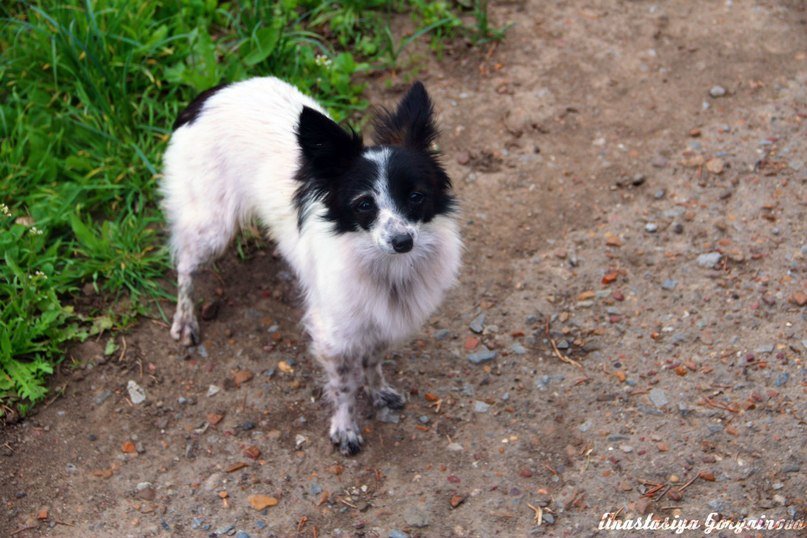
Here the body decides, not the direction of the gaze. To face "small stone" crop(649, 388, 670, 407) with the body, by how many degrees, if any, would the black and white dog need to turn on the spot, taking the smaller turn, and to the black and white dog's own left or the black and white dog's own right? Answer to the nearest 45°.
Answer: approximately 45° to the black and white dog's own left

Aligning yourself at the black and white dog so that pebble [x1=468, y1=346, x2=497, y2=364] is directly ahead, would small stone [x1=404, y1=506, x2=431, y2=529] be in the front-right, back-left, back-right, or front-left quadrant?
front-right

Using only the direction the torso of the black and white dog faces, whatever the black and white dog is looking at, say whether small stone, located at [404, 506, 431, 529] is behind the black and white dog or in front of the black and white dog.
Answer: in front

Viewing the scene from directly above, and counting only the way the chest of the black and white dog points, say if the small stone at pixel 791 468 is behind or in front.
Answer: in front

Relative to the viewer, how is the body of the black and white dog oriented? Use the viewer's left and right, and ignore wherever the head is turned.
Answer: facing the viewer and to the right of the viewer

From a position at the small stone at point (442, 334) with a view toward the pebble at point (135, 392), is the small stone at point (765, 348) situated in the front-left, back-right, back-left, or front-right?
back-left

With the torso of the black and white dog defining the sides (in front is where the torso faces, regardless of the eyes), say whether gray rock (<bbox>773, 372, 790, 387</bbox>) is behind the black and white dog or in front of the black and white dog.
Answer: in front

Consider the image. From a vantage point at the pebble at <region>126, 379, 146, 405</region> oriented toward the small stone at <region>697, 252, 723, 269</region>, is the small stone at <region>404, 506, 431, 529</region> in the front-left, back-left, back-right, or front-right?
front-right

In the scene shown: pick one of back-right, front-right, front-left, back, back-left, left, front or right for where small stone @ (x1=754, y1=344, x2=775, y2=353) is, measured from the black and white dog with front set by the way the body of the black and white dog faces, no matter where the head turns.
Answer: front-left
